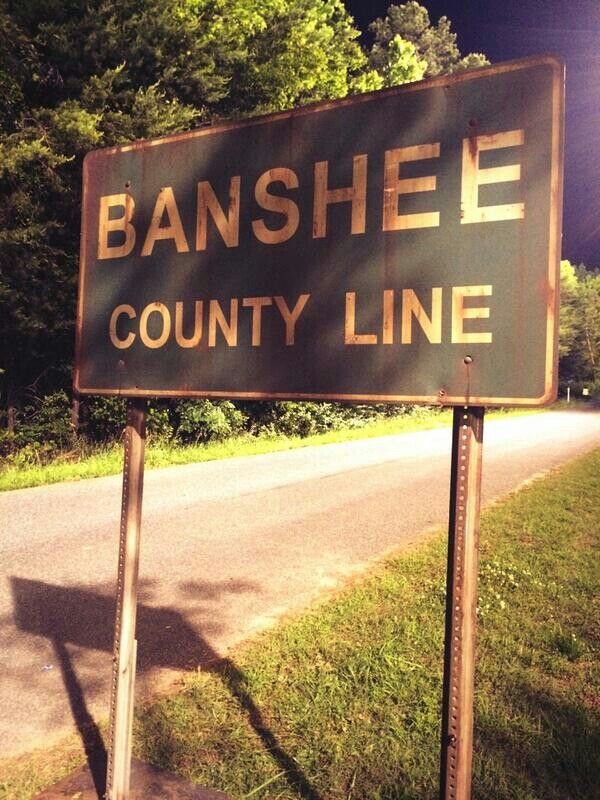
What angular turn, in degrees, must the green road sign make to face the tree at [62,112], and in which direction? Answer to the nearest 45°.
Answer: approximately 90° to its right

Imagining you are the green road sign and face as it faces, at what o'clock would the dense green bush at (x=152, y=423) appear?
The dense green bush is roughly at 4 o'clock from the green road sign.

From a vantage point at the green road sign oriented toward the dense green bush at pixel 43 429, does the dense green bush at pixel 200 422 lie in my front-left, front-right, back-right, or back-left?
front-right

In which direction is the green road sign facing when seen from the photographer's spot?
facing the viewer and to the left of the viewer

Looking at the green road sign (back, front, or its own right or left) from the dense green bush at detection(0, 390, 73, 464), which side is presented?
right
